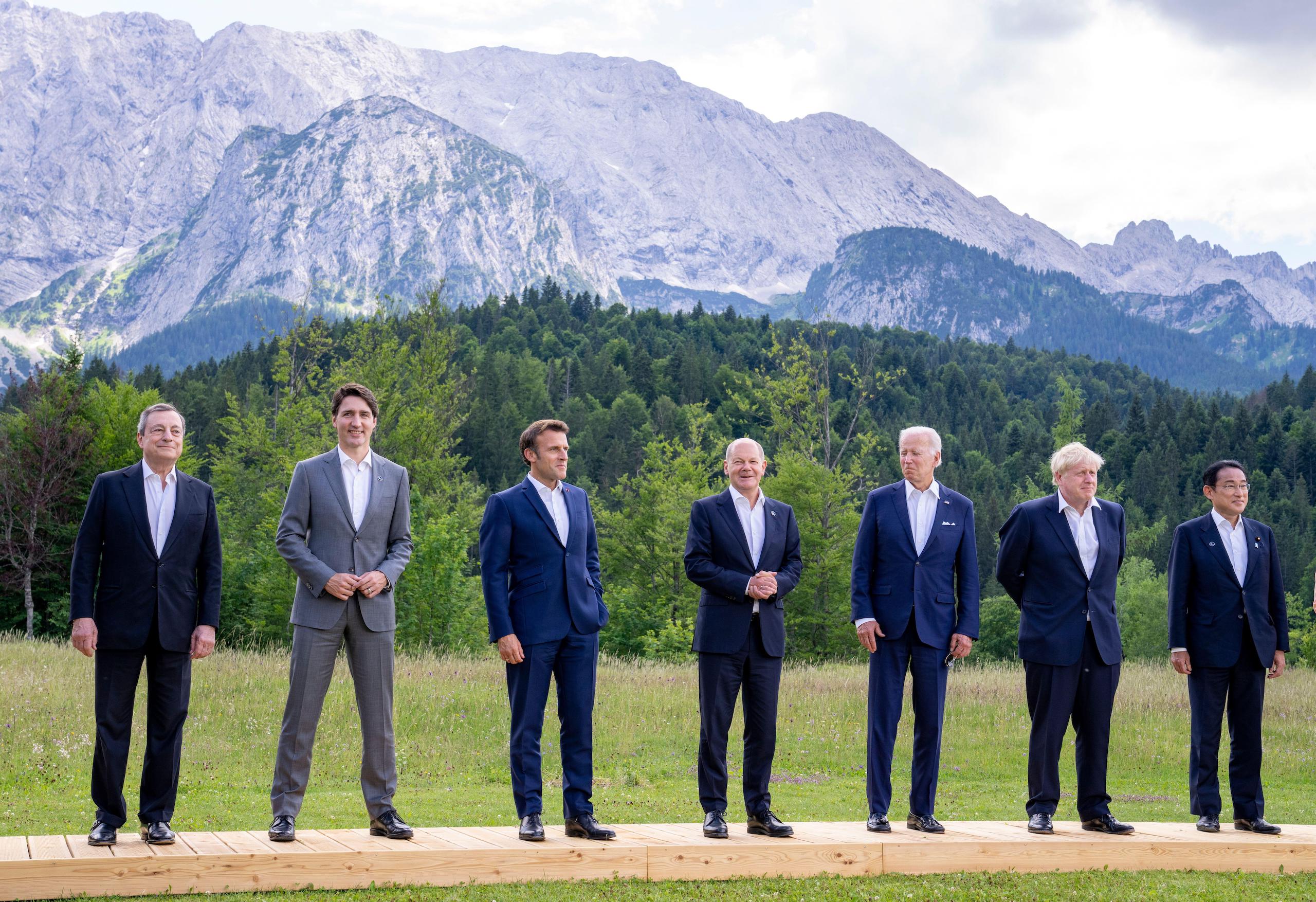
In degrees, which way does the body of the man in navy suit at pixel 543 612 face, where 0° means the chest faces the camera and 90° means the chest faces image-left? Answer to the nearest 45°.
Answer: approximately 315°

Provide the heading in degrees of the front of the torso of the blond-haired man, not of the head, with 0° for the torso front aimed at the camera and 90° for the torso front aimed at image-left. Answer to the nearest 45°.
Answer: approximately 315°

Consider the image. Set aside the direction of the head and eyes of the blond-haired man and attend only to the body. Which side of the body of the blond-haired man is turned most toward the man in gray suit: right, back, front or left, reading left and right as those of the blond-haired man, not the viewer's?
right

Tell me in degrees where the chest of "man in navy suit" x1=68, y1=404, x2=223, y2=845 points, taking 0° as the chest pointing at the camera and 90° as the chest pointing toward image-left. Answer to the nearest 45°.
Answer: approximately 0°

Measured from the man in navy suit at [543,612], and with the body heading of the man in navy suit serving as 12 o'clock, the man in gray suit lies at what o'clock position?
The man in gray suit is roughly at 4 o'clock from the man in navy suit.

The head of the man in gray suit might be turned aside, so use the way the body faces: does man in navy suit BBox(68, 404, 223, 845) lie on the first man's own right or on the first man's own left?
on the first man's own right

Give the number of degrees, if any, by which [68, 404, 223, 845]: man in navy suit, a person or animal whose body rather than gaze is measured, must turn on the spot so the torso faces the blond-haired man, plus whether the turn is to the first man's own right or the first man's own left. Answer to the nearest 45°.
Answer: approximately 90° to the first man's own left

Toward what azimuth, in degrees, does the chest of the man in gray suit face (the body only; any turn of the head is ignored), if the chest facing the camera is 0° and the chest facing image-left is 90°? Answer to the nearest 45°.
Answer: approximately 0°

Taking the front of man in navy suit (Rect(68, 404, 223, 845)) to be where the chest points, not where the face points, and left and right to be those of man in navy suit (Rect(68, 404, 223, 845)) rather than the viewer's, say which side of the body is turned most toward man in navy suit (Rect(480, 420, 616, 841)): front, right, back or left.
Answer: left

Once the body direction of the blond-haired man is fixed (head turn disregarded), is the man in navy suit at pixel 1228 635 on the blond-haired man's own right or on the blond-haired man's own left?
on the blond-haired man's own left
